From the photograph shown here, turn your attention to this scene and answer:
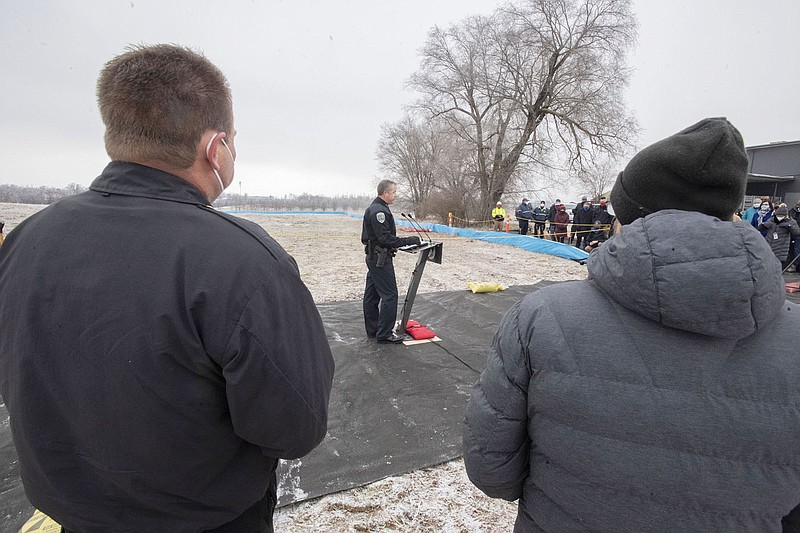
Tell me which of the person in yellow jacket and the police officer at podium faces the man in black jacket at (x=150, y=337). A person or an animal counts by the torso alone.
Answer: the person in yellow jacket

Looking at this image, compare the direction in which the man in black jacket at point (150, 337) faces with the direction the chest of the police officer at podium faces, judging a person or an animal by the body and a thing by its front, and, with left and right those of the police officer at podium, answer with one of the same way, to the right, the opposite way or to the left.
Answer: to the left

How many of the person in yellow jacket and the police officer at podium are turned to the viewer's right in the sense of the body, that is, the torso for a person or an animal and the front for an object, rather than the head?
1

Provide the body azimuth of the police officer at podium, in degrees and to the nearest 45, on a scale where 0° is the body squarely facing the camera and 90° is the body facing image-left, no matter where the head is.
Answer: approximately 270°

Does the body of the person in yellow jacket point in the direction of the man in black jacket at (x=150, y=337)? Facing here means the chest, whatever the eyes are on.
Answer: yes

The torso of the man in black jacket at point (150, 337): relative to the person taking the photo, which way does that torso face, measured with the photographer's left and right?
facing away from the viewer and to the right of the viewer

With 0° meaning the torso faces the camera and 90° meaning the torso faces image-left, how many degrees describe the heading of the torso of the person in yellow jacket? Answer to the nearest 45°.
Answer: approximately 0°

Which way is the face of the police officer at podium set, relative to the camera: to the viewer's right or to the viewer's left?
to the viewer's right

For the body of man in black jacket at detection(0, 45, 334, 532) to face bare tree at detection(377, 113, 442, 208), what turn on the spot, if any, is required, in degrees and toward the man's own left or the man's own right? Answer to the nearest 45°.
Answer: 0° — they already face it

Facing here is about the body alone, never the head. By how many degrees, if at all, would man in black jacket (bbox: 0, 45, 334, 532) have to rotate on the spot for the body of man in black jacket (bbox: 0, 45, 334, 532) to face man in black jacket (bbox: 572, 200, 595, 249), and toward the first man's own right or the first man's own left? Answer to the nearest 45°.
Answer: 0° — they already face them

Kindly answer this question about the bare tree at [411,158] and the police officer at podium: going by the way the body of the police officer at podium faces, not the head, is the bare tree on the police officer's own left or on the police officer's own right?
on the police officer's own left

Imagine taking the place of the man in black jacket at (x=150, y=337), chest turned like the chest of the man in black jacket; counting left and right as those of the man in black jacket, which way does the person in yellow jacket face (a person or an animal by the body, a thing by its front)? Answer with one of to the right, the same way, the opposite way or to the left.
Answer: the opposite way
